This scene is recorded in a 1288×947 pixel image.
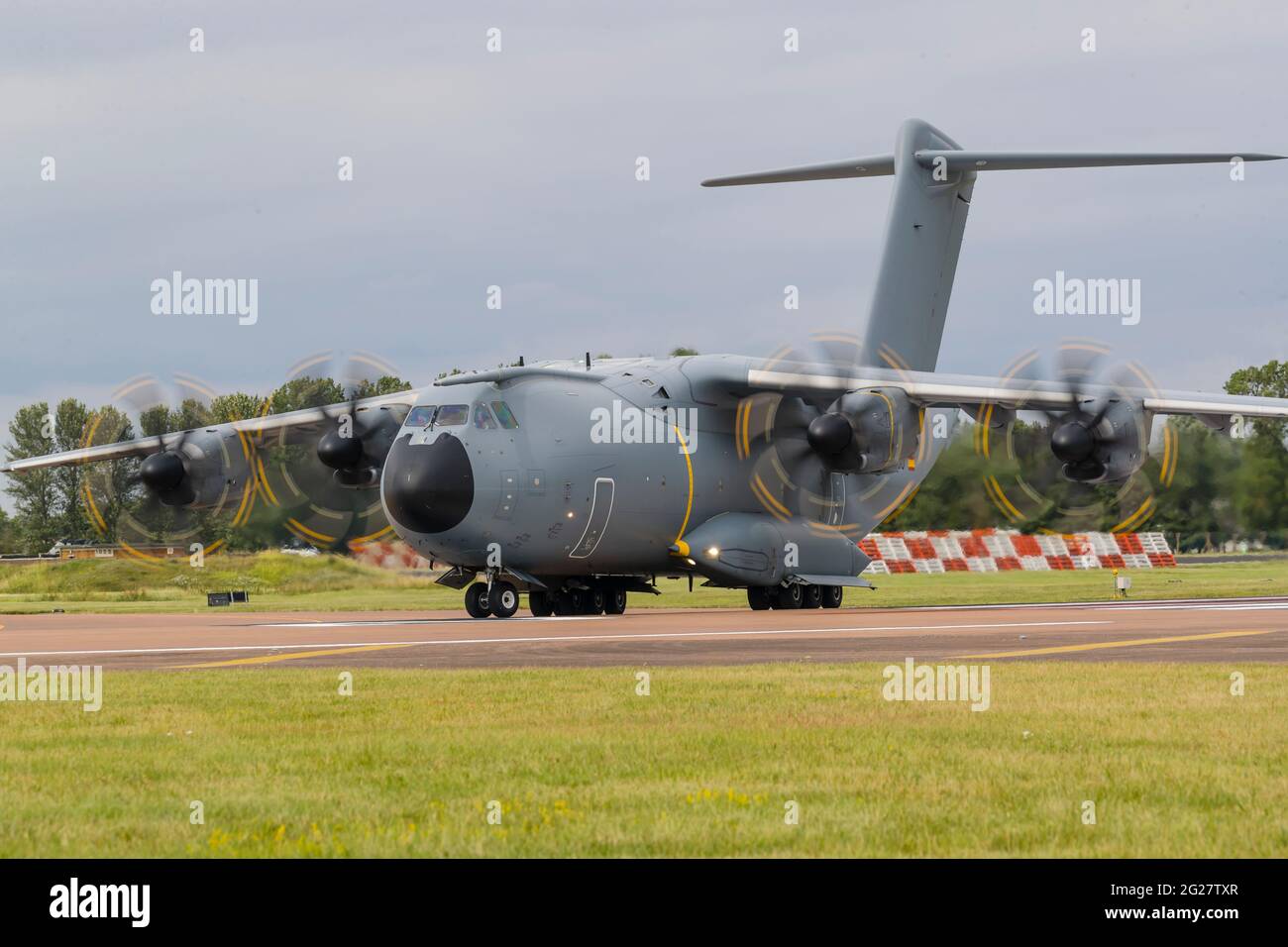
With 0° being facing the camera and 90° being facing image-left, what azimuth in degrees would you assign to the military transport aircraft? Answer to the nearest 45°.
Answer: approximately 45°

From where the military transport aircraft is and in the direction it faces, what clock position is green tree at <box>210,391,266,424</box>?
The green tree is roughly at 3 o'clock from the military transport aircraft.

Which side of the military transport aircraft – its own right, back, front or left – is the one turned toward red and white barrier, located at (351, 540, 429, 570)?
right
